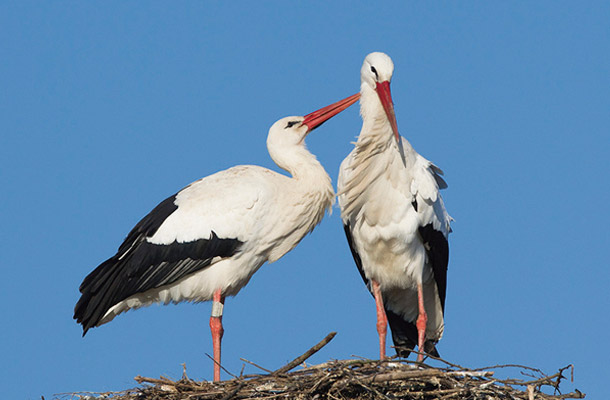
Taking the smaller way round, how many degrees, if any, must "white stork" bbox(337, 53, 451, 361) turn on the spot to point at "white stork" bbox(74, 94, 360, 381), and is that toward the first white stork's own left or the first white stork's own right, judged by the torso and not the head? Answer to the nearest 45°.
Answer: approximately 90° to the first white stork's own right

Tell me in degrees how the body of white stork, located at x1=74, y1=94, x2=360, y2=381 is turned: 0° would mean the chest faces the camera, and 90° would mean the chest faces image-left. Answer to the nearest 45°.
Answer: approximately 270°

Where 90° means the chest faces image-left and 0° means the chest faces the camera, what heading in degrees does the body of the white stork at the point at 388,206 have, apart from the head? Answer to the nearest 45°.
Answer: approximately 0°

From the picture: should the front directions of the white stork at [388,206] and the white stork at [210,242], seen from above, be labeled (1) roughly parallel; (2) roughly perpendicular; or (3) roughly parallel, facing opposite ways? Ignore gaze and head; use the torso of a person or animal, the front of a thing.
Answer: roughly perpendicular
